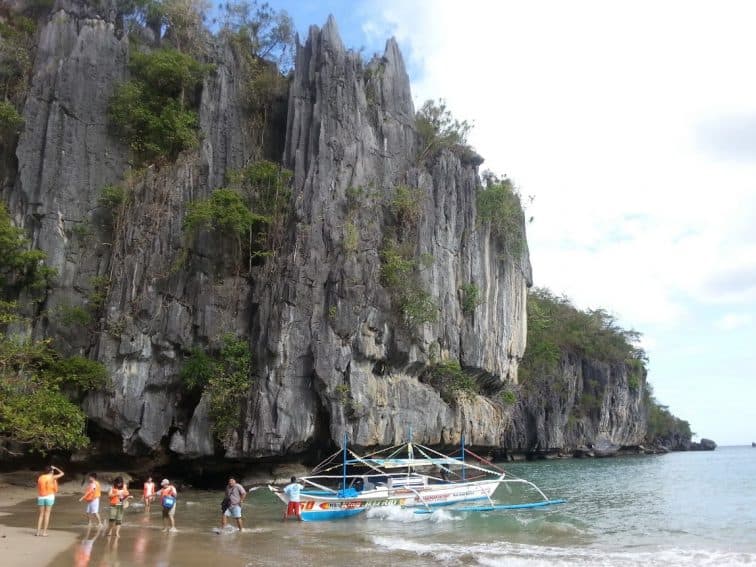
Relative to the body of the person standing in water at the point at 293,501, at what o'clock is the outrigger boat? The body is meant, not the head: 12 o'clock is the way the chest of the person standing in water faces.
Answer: The outrigger boat is roughly at 2 o'clock from the person standing in water.

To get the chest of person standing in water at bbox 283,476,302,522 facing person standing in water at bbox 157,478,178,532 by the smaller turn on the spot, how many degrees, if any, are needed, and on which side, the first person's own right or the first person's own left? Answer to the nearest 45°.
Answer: approximately 135° to the first person's own left

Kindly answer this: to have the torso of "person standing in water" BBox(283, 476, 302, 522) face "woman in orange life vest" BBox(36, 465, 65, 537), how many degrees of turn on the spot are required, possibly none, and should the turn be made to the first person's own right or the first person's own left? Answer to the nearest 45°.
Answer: approximately 135° to the first person's own left

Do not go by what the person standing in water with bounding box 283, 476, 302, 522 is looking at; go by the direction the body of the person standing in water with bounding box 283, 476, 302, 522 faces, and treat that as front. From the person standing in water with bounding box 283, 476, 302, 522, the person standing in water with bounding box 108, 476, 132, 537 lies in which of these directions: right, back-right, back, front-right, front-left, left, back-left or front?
back-left

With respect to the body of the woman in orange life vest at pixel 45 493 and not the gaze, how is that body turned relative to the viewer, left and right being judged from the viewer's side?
facing away from the viewer and to the right of the viewer

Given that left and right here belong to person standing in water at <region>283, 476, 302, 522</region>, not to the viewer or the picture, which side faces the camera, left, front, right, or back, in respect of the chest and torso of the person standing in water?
back

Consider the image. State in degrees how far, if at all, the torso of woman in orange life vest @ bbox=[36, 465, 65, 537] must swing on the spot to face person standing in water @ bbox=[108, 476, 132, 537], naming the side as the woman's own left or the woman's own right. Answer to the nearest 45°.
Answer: approximately 45° to the woman's own right
